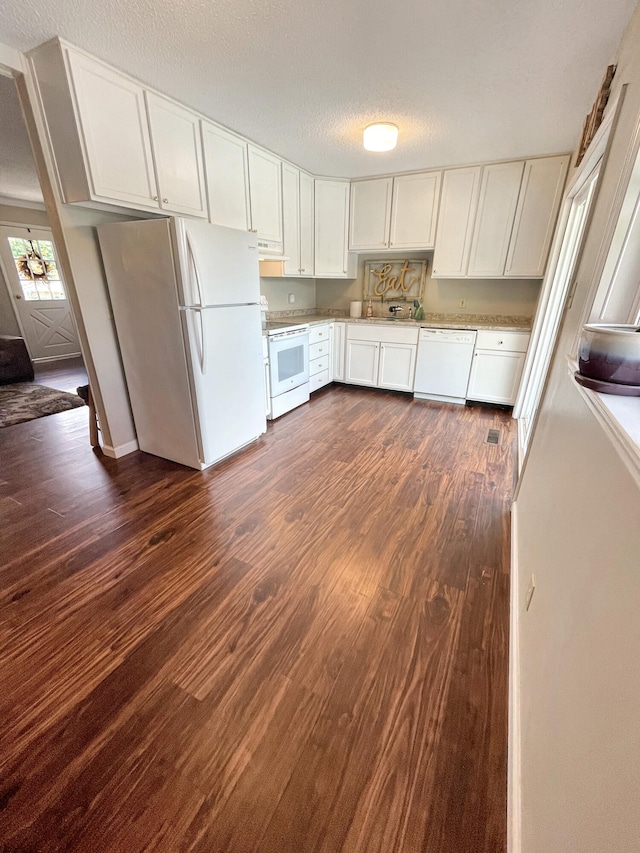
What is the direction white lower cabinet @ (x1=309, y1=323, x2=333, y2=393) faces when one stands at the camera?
facing the viewer and to the right of the viewer

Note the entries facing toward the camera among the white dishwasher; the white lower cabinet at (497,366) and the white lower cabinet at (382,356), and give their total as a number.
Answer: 3

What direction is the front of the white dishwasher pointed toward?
toward the camera

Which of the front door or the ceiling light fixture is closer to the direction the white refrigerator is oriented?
the ceiling light fixture

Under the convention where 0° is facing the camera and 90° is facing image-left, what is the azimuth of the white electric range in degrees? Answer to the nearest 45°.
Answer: approximately 315°

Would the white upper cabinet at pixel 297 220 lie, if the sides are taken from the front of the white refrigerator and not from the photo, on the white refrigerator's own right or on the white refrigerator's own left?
on the white refrigerator's own left

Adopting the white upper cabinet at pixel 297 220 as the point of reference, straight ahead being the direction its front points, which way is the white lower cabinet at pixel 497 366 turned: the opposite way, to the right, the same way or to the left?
to the right

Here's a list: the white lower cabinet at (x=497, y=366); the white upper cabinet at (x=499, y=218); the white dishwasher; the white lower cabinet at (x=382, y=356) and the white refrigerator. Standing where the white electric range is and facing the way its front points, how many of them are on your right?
1

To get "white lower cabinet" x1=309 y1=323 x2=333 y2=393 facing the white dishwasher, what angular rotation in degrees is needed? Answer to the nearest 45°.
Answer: approximately 45° to its left

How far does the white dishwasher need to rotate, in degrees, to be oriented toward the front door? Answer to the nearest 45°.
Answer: approximately 90° to its right

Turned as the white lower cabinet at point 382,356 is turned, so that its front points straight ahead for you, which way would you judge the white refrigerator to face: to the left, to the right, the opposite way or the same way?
to the left

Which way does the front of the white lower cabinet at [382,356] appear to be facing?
toward the camera

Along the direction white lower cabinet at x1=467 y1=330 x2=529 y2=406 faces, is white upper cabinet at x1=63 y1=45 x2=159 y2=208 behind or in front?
in front

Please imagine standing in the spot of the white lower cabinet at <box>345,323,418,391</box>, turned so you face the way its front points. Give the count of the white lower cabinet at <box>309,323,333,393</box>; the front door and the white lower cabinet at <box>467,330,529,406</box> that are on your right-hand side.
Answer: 2
